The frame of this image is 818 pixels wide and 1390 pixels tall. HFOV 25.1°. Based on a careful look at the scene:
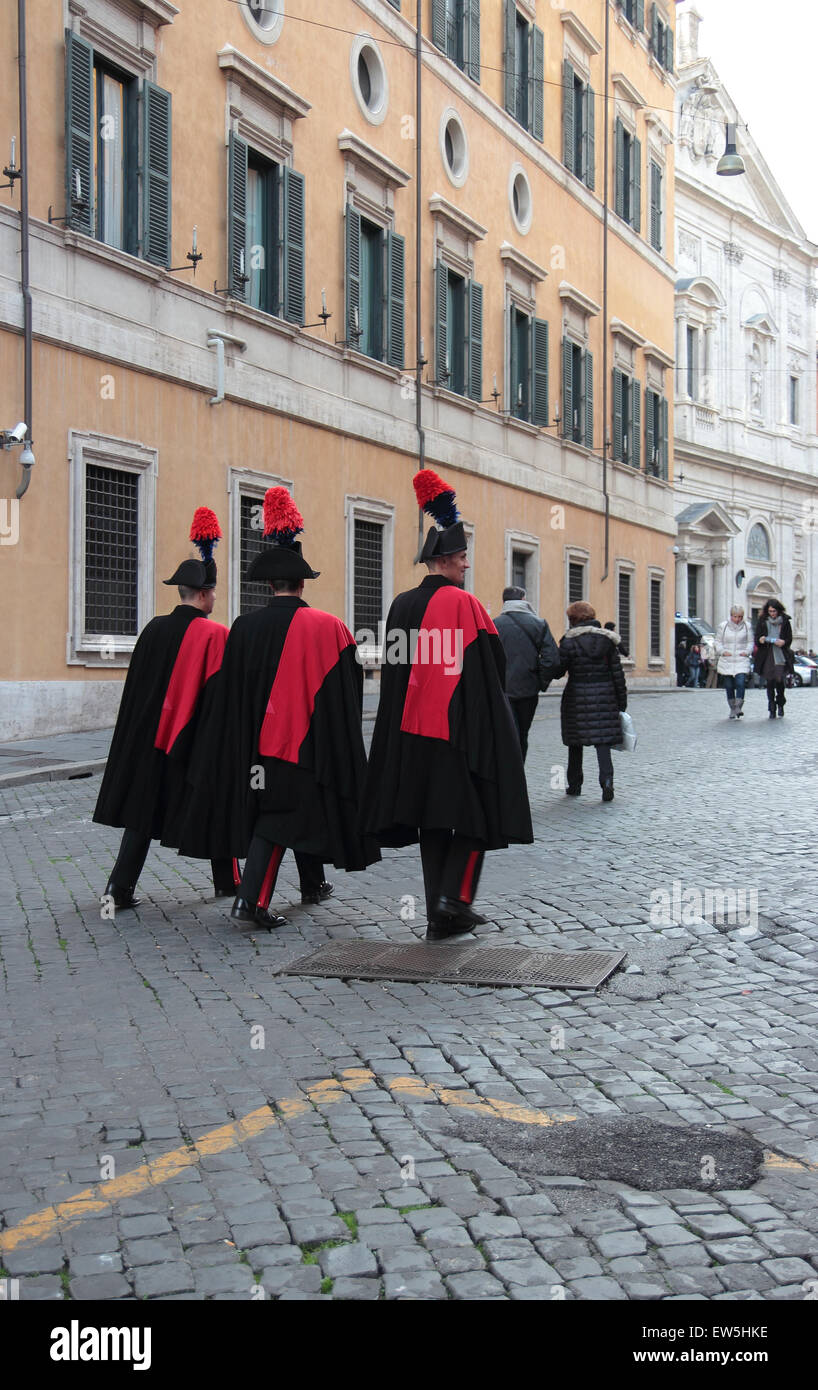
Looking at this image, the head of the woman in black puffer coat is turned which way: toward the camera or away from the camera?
away from the camera

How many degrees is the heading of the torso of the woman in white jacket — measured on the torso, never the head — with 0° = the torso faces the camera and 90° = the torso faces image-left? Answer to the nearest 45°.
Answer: approximately 0°

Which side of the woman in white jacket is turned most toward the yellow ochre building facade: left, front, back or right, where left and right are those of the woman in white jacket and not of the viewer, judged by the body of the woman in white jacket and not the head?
right

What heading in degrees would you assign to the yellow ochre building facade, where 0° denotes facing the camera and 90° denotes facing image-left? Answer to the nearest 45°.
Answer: approximately 315°

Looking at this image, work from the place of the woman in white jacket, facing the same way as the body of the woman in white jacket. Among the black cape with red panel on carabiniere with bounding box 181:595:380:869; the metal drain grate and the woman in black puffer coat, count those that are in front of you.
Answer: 3

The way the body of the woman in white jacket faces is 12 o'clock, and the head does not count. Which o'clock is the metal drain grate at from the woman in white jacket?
The metal drain grate is roughly at 12 o'clock from the woman in white jacket.

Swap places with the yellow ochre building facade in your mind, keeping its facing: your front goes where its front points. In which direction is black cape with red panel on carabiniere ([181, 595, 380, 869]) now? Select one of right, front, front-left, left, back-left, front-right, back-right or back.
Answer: front-right
